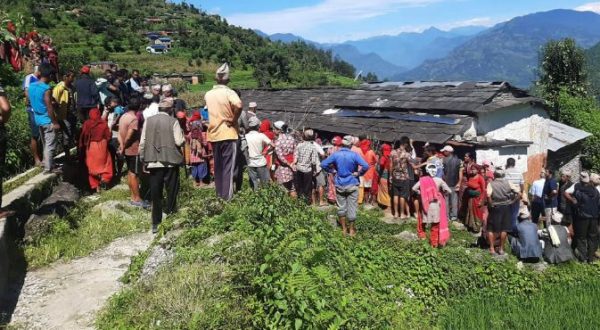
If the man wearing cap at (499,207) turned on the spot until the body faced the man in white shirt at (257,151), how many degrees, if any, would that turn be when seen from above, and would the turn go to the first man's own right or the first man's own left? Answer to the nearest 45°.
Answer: approximately 90° to the first man's own left

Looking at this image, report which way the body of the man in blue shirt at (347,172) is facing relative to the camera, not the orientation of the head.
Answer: away from the camera

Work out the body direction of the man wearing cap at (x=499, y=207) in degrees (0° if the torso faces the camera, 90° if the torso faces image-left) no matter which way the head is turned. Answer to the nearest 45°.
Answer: approximately 180°

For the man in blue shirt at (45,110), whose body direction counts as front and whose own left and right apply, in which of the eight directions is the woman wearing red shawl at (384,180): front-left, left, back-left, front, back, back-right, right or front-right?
front-right

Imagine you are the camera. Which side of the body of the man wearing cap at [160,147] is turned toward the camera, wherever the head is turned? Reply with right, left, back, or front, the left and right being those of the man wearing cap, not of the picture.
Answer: back

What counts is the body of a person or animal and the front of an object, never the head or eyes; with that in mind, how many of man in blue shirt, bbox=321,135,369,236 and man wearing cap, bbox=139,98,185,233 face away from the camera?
2

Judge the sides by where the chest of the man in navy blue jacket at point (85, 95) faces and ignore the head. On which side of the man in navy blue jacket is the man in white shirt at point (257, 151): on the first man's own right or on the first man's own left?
on the first man's own right

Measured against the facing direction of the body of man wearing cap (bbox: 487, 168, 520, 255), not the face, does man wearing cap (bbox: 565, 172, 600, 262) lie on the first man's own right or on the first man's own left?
on the first man's own right

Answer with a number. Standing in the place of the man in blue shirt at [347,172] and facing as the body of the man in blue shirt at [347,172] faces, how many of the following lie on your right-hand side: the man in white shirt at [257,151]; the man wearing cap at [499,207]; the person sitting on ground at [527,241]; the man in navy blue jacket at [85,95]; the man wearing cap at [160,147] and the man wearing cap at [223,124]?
2

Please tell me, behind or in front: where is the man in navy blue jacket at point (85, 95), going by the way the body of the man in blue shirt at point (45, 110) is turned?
in front

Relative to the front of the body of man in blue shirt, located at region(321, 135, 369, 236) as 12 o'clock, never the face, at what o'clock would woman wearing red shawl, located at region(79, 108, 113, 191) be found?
The woman wearing red shawl is roughly at 9 o'clock from the man in blue shirt.
